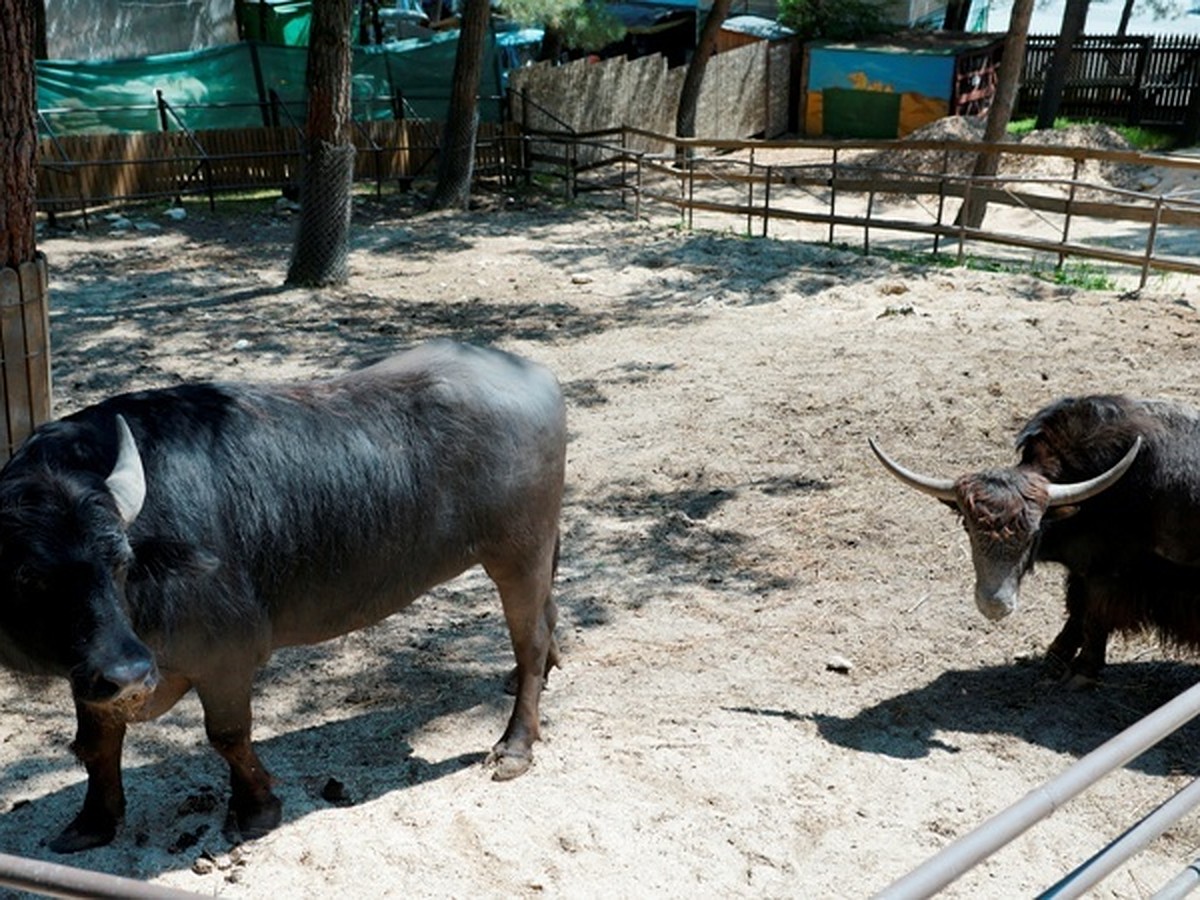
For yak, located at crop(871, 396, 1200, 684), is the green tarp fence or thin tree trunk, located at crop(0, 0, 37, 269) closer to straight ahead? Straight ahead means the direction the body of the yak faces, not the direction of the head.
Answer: the thin tree trunk

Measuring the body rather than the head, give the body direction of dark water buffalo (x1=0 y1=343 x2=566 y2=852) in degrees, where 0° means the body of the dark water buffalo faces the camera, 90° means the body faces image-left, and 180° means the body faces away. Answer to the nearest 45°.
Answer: approximately 45°

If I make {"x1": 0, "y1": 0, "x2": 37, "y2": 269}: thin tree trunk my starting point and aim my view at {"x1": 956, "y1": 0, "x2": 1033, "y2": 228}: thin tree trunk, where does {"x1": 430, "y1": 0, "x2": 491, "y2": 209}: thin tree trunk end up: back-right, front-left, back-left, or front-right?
front-left

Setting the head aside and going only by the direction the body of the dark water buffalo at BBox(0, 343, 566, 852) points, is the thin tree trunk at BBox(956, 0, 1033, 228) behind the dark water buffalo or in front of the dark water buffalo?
behind

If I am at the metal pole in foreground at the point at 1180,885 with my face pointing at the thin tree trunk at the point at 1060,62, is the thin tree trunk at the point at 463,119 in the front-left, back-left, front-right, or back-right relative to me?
front-left

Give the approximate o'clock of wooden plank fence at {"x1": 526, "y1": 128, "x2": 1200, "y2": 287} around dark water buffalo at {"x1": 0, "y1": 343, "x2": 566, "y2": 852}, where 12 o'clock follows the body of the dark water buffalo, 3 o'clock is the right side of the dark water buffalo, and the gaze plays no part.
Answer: The wooden plank fence is roughly at 6 o'clock from the dark water buffalo.

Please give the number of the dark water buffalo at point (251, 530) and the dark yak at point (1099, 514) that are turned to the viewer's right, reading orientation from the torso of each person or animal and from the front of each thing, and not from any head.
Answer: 0

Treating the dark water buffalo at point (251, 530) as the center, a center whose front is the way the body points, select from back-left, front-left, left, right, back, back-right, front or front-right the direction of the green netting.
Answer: back-right

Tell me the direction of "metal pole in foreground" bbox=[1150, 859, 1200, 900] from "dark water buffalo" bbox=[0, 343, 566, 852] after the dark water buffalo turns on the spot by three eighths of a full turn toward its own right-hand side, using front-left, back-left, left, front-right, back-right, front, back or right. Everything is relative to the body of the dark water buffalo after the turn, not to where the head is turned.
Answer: back-right

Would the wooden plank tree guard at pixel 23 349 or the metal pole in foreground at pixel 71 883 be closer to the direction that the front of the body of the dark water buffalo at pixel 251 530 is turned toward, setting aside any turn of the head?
the metal pole in foreground

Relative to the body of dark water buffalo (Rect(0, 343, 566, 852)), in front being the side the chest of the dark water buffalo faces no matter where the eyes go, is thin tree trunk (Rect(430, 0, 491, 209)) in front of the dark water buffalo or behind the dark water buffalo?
behind

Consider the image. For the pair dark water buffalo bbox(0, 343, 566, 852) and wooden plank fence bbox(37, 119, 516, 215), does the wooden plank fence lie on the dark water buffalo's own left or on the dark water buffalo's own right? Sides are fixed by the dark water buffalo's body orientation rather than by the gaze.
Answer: on the dark water buffalo's own right

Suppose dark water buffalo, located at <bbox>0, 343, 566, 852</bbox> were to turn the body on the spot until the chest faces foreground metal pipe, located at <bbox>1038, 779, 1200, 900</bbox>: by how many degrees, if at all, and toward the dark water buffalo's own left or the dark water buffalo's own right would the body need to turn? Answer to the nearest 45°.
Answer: approximately 90° to the dark water buffalo's own left

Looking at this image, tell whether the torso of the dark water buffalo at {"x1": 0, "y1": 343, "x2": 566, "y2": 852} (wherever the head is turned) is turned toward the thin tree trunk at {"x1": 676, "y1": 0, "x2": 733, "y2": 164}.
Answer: no
